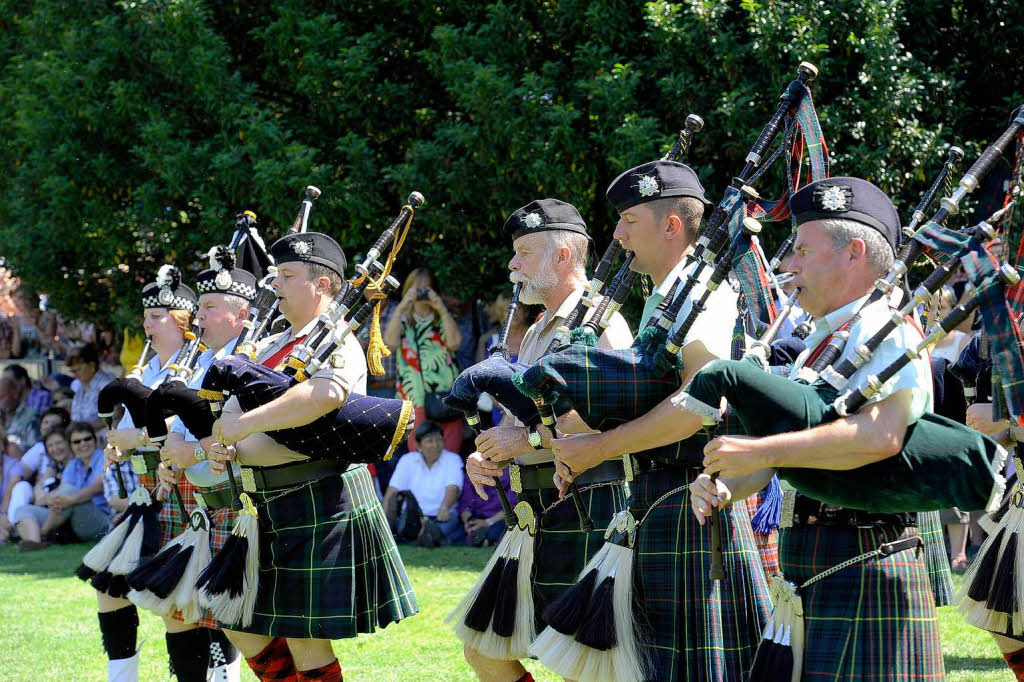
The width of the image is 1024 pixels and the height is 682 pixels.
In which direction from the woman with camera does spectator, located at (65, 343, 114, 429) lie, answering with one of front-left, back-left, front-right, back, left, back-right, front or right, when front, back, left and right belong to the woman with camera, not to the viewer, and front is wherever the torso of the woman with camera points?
back-right

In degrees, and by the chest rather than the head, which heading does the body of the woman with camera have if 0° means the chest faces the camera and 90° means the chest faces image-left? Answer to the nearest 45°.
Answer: approximately 0°

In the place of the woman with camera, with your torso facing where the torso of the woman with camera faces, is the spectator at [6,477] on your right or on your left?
on your right

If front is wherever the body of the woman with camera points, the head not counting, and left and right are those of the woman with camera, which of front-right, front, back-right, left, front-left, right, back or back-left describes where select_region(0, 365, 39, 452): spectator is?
back-right

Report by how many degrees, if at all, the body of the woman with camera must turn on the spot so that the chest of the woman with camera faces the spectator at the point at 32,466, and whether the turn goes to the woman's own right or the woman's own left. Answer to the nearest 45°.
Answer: approximately 135° to the woman's own right
